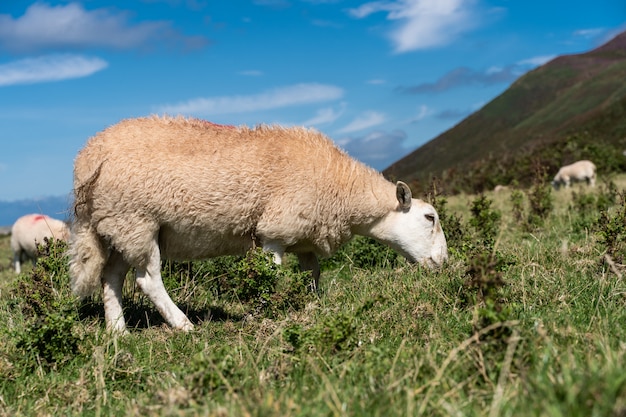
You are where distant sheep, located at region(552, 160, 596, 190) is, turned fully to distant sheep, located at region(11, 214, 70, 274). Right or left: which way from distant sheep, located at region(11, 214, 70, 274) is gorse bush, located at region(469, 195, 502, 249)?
left

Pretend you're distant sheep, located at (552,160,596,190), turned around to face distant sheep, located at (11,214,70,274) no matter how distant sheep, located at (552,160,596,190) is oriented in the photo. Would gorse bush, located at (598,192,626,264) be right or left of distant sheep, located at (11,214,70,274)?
left

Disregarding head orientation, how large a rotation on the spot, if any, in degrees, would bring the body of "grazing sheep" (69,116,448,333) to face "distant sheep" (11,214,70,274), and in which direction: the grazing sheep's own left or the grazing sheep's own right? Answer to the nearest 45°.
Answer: approximately 135° to the grazing sheep's own left

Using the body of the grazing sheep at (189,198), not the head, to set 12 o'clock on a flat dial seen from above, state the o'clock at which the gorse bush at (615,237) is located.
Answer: The gorse bush is roughly at 12 o'clock from the grazing sheep.

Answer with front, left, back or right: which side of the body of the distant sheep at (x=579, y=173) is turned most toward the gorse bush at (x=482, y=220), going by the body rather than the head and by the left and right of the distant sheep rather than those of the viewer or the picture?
left

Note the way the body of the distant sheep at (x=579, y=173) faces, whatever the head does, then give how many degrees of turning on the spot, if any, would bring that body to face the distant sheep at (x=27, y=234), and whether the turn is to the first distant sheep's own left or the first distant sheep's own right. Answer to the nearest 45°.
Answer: approximately 45° to the first distant sheep's own left

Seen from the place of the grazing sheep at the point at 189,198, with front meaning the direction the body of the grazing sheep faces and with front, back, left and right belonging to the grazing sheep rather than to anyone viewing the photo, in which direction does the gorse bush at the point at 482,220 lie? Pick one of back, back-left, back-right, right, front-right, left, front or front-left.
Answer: front-left

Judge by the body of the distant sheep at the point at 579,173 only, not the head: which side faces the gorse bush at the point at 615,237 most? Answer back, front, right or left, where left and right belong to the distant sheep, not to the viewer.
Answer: left

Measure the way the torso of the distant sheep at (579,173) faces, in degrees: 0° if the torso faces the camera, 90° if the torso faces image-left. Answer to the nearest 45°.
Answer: approximately 90°

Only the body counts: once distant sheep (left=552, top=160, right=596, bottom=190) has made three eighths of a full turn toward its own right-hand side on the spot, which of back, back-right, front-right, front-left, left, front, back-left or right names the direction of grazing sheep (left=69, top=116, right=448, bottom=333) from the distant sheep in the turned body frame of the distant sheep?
back-right

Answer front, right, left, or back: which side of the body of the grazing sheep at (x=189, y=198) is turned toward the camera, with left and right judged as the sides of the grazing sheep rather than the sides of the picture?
right
